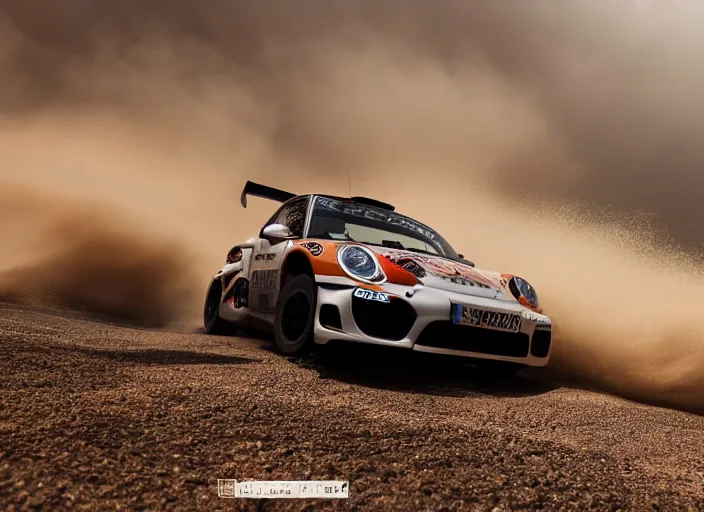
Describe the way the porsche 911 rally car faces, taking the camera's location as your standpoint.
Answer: facing the viewer and to the right of the viewer
